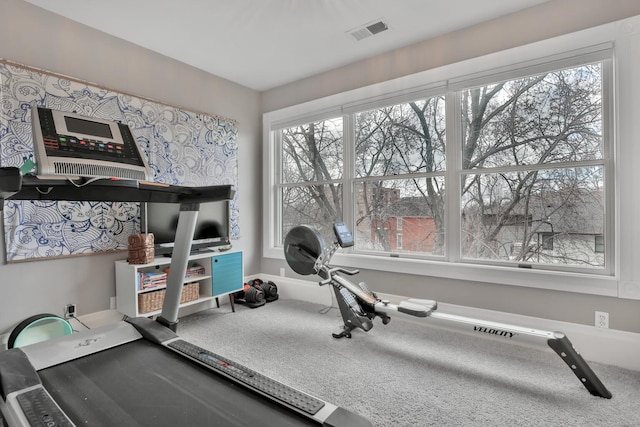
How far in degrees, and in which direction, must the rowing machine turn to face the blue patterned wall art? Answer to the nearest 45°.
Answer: approximately 45° to its left

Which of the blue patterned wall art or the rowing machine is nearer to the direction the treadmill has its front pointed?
the blue patterned wall art

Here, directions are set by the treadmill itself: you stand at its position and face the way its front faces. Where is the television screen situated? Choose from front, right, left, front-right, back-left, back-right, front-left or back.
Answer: front-right

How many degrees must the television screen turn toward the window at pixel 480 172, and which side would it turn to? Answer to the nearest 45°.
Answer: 0° — it already faces it

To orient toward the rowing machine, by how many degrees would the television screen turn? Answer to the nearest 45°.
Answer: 0° — it already faces it

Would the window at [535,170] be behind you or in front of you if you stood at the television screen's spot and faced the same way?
in front

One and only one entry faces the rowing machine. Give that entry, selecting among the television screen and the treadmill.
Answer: the television screen

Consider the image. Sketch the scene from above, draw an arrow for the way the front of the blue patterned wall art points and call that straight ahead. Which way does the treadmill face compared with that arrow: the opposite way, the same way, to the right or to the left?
the opposite way

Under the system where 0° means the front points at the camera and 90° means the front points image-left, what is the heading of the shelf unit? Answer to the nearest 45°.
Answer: approximately 315°

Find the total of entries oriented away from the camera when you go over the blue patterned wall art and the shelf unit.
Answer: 0

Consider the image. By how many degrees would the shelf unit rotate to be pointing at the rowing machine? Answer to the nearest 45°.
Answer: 0° — it already faces it

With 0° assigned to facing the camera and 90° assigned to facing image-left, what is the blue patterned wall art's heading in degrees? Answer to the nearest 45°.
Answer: approximately 315°

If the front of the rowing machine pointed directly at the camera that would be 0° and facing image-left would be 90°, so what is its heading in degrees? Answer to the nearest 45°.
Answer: approximately 135°
